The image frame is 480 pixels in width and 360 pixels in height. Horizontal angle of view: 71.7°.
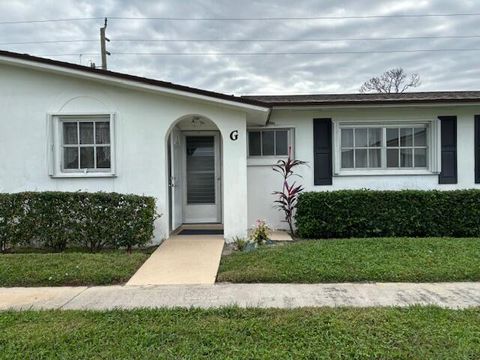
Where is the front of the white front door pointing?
toward the camera

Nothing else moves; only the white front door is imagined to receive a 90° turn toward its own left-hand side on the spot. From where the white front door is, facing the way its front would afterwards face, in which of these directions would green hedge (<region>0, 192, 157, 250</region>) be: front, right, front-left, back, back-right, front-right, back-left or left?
back-right

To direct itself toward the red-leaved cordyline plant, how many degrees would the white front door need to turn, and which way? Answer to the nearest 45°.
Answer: approximately 45° to its left

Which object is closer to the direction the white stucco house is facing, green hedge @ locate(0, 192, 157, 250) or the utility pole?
the green hedge

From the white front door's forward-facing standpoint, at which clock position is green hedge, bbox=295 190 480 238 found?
The green hedge is roughly at 10 o'clock from the white front door.

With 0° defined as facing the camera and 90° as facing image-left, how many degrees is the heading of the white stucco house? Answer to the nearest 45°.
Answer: approximately 0°

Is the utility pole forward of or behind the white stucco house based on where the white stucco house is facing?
behind

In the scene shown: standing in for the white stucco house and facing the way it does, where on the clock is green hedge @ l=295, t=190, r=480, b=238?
The green hedge is roughly at 9 o'clock from the white stucco house.

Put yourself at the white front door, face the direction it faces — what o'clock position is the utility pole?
The utility pole is roughly at 5 o'clock from the white front door.

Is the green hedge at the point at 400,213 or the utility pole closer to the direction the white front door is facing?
the green hedge
